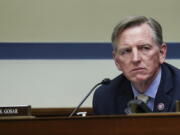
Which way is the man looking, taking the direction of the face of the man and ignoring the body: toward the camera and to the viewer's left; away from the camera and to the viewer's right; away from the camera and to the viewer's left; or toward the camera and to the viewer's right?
toward the camera and to the viewer's left

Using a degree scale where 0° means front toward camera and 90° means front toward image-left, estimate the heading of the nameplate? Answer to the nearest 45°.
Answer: approximately 0°
